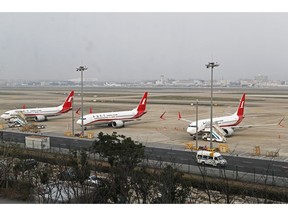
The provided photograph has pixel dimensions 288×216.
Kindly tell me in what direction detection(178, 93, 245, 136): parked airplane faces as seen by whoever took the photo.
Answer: facing the viewer and to the left of the viewer

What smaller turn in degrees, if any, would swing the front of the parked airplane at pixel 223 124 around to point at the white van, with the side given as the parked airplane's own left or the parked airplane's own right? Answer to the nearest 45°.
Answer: approximately 45° to the parked airplane's own left
